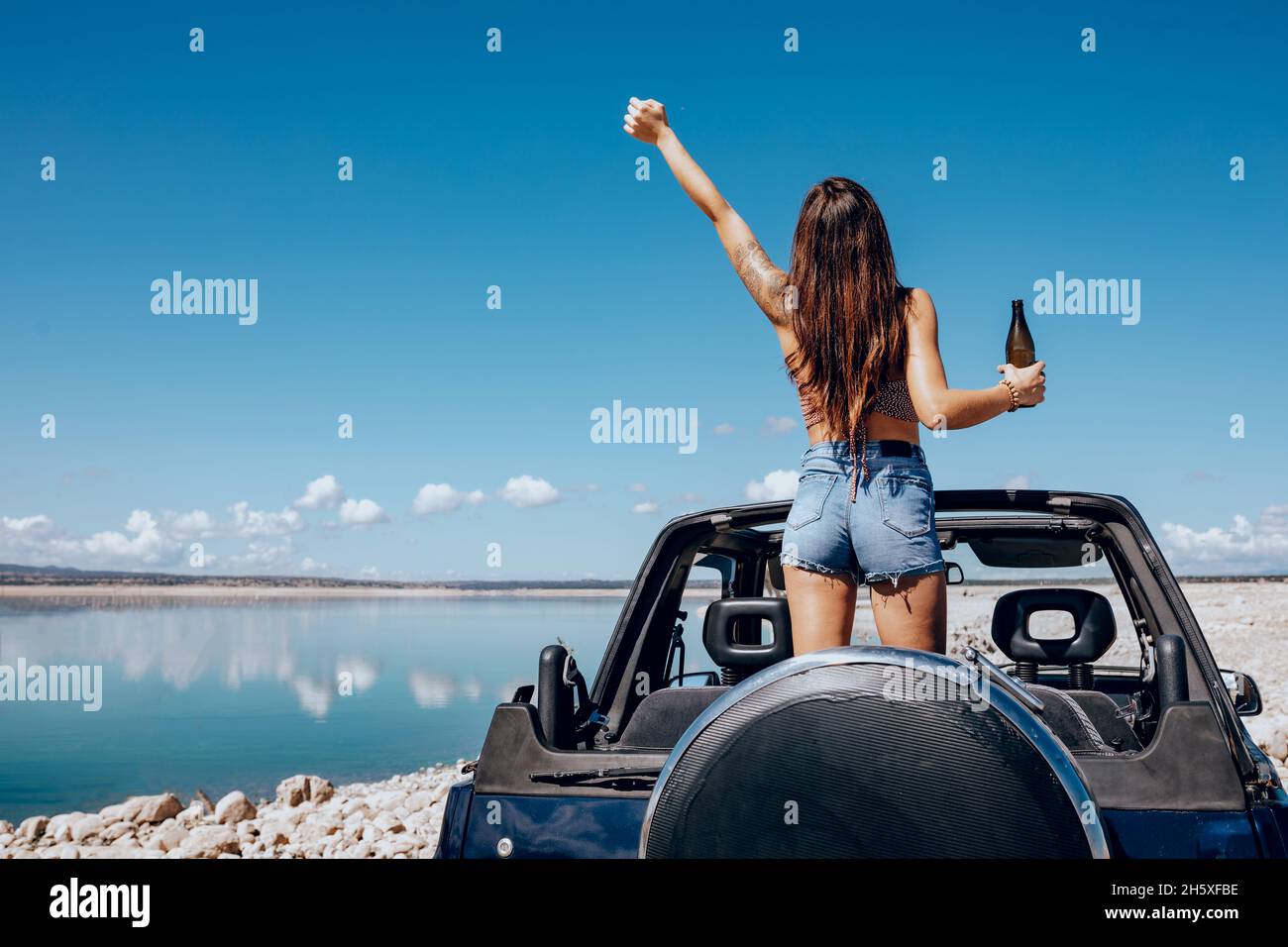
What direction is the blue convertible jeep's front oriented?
away from the camera

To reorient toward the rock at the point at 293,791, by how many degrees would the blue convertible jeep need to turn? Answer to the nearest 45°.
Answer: approximately 45° to its left

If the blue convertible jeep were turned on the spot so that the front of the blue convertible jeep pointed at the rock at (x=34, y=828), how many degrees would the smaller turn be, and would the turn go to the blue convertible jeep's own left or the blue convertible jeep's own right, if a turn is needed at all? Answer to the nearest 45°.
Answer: approximately 45° to the blue convertible jeep's own left
